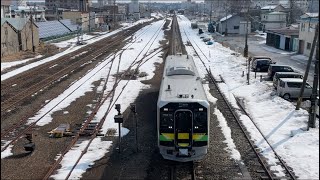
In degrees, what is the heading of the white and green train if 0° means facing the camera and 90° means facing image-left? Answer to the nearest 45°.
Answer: approximately 0°

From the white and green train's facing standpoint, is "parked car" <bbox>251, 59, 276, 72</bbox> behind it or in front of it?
behind
